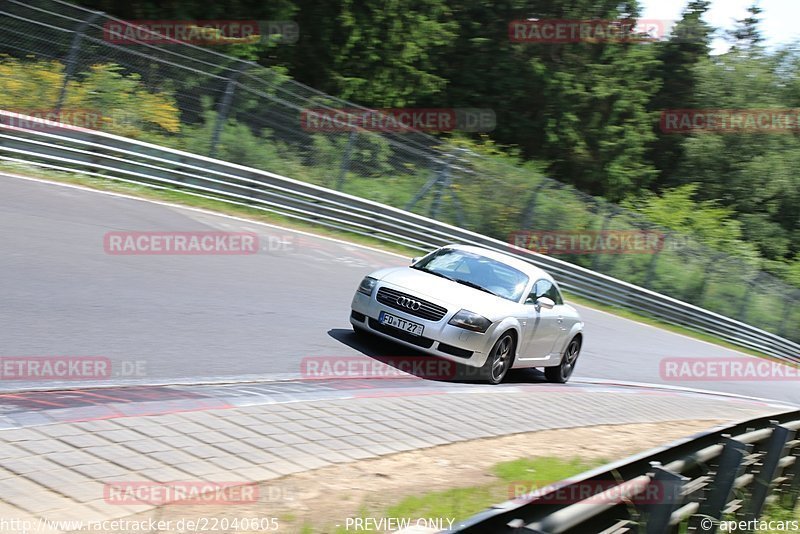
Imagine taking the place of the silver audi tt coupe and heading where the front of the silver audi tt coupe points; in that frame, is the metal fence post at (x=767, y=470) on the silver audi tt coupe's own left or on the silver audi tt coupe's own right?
on the silver audi tt coupe's own left

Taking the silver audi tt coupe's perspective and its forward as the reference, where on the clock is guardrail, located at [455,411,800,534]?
The guardrail is roughly at 10 o'clock from the silver audi tt coupe.

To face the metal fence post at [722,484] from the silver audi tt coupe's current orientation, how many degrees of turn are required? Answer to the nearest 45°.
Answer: approximately 45° to its left

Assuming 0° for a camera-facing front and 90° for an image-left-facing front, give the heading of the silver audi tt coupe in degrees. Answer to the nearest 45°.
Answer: approximately 45°

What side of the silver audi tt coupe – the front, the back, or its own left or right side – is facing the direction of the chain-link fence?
right

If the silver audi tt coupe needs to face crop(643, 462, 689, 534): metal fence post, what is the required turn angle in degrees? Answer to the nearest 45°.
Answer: approximately 45° to its left
